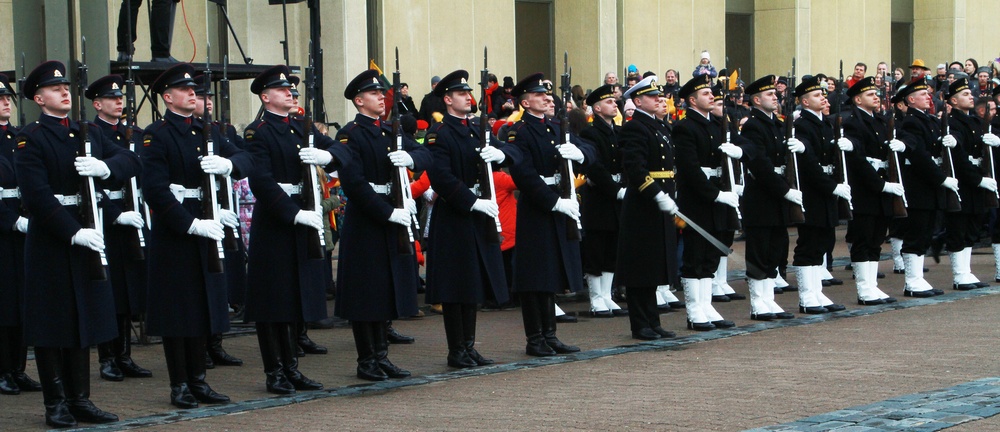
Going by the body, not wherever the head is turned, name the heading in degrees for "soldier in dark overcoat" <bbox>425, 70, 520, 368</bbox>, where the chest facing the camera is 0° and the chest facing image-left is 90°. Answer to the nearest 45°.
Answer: approximately 315°

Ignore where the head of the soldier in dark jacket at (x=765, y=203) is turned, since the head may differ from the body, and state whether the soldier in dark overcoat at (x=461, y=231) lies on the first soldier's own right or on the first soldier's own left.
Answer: on the first soldier's own right

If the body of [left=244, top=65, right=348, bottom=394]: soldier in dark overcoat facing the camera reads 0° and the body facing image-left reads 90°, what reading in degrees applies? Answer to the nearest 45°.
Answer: approximately 315°

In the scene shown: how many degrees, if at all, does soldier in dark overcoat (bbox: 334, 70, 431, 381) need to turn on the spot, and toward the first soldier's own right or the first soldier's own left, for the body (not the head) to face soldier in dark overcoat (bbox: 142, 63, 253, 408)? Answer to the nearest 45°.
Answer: approximately 90° to the first soldier's own right

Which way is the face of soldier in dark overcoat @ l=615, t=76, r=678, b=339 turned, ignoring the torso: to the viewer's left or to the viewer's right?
to the viewer's right

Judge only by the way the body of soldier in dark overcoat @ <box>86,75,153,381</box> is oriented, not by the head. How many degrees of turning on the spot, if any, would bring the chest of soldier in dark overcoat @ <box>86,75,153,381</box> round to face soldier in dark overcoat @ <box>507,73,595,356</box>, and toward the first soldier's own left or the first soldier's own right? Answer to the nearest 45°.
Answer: approximately 45° to the first soldier's own left

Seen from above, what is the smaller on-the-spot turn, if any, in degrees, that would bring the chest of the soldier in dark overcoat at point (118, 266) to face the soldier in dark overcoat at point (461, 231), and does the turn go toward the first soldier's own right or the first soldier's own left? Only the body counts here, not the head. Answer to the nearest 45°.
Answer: approximately 45° to the first soldier's own left

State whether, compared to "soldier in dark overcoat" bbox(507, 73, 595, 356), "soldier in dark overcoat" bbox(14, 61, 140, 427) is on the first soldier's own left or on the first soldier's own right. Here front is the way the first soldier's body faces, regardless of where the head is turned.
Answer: on the first soldier's own right

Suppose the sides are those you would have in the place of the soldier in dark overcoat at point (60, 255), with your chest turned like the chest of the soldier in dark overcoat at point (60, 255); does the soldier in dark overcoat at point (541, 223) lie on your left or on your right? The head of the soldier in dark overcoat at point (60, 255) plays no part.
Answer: on your left
